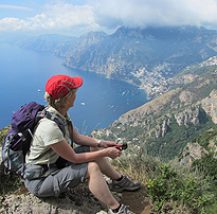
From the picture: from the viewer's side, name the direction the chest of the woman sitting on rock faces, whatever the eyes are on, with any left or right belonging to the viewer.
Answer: facing to the right of the viewer

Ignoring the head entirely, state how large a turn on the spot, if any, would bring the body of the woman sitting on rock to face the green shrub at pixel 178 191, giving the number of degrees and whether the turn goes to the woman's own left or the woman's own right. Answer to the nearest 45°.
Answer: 0° — they already face it
